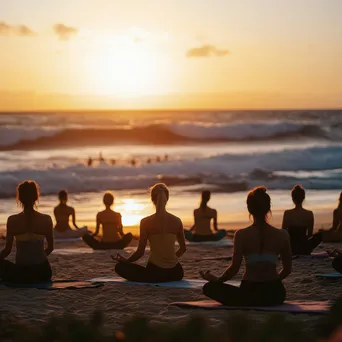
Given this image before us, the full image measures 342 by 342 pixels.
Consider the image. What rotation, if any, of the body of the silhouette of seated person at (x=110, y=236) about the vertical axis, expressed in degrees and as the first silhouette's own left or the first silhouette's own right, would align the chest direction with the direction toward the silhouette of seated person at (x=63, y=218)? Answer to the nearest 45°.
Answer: approximately 45° to the first silhouette's own left

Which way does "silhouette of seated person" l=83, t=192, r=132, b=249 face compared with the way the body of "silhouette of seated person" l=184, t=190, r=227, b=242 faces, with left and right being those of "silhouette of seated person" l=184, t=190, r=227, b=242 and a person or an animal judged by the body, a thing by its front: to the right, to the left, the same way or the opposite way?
the same way

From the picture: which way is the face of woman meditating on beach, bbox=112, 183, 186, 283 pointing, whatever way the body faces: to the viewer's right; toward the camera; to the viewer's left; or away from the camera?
away from the camera

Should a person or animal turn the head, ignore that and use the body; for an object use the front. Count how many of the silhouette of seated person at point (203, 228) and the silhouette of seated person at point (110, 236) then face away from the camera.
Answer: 2

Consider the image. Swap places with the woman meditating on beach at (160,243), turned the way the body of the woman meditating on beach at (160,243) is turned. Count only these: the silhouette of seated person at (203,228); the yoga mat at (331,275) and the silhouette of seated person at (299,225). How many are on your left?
0

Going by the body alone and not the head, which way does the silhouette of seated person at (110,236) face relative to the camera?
away from the camera

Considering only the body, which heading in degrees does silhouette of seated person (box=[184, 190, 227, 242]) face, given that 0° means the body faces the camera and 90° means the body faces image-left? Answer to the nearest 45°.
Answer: approximately 180°

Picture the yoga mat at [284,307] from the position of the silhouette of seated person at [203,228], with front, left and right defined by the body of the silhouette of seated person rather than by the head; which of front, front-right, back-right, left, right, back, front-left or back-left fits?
back

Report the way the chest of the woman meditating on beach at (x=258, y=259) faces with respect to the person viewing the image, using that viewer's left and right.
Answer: facing away from the viewer and to the left of the viewer

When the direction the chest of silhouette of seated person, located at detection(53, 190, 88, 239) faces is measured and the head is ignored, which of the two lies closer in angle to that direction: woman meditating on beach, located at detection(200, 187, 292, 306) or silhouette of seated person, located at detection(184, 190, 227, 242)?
the silhouette of seated person

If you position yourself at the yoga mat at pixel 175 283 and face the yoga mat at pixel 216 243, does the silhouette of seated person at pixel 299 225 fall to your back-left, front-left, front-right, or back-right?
front-right

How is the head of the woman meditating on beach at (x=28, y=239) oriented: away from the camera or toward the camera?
away from the camera

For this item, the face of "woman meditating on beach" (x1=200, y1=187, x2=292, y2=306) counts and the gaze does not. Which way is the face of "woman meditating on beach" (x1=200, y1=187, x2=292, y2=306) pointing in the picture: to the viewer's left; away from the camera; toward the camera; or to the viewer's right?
away from the camera

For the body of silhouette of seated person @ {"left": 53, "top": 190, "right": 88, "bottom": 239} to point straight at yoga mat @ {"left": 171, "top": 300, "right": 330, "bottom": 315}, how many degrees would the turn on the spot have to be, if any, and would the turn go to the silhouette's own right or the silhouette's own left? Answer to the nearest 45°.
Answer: approximately 135° to the silhouette's own right

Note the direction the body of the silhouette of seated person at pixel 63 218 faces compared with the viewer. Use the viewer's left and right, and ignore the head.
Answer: facing away from the viewer and to the right of the viewer

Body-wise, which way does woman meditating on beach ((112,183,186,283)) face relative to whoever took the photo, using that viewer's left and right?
facing away from the viewer and to the left of the viewer
